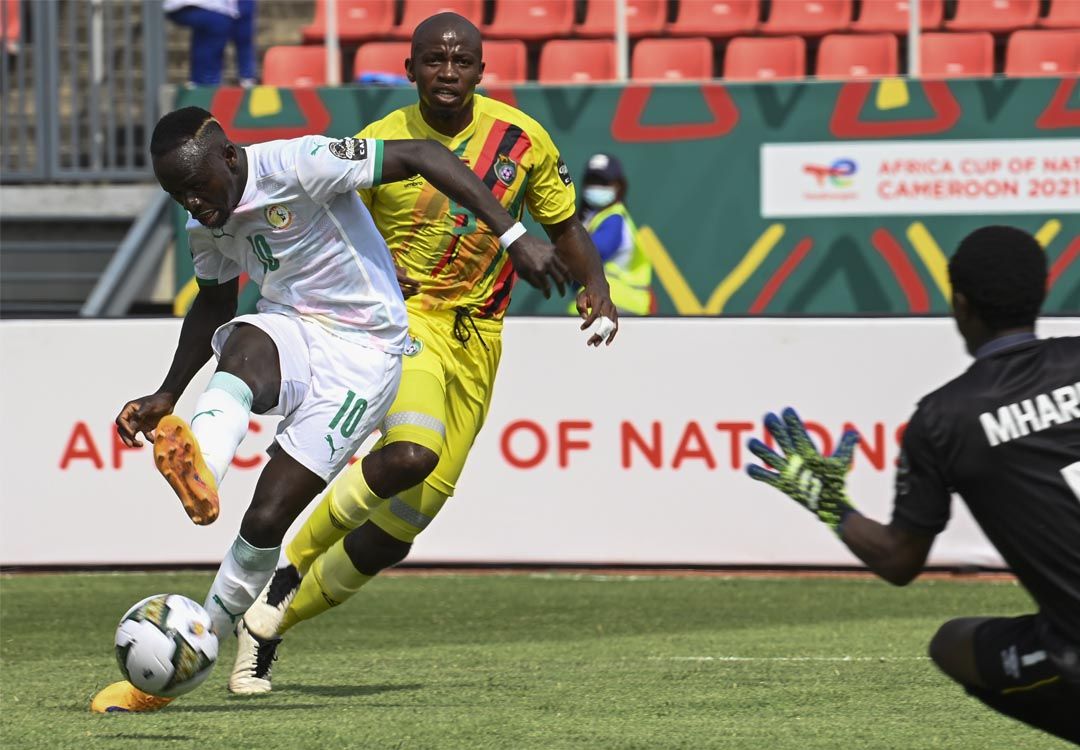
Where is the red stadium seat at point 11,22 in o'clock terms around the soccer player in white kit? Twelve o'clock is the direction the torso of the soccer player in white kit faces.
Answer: The red stadium seat is roughly at 4 o'clock from the soccer player in white kit.

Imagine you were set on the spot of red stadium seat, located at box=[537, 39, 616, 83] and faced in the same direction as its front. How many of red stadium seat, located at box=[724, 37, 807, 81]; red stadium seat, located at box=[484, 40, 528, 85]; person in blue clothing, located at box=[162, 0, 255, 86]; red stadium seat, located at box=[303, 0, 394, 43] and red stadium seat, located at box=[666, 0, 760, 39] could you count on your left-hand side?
2

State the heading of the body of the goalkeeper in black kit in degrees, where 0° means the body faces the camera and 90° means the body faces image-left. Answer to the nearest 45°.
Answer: approximately 135°

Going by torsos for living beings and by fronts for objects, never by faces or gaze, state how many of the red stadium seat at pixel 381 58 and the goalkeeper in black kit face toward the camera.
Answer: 1

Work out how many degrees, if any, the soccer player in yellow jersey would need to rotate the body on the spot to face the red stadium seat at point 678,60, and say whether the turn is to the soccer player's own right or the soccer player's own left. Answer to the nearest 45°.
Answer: approximately 180°
